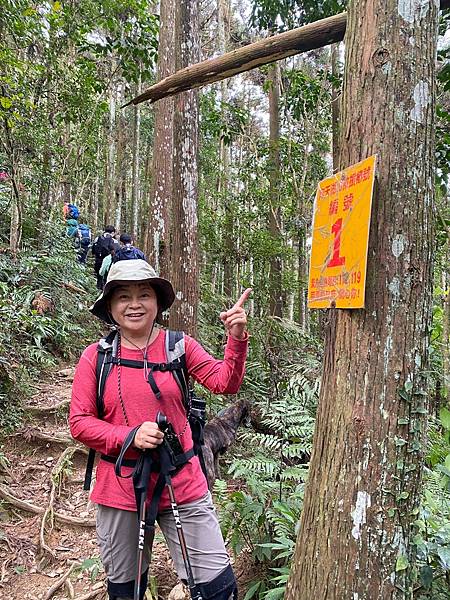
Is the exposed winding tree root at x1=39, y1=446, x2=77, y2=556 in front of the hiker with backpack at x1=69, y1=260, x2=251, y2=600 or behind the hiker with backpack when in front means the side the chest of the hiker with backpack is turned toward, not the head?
behind

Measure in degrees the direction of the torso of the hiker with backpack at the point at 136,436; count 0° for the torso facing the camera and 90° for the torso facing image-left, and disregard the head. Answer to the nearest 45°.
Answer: approximately 0°

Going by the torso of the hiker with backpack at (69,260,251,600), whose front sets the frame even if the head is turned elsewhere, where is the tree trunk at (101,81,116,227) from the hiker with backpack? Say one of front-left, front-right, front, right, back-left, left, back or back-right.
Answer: back

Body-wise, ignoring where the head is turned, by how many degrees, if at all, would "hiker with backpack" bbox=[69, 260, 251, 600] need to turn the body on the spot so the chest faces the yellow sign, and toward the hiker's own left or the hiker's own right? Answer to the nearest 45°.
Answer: approximately 45° to the hiker's own left

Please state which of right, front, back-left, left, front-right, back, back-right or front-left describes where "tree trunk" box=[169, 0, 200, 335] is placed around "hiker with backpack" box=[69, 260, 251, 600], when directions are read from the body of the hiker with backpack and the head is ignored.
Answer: back

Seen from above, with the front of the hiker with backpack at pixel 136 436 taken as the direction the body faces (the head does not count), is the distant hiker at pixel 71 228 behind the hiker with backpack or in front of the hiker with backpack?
behind

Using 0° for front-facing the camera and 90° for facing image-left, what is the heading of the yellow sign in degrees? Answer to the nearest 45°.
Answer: approximately 45°
